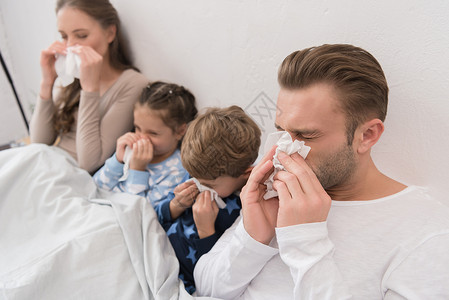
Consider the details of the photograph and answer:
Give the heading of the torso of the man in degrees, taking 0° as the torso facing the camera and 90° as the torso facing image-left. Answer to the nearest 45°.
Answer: approximately 45°

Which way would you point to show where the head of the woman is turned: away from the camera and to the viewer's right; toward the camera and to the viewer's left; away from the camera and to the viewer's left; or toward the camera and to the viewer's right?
toward the camera and to the viewer's left

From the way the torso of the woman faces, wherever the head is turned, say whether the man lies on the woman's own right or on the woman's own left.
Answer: on the woman's own left

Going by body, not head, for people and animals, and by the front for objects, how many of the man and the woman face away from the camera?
0

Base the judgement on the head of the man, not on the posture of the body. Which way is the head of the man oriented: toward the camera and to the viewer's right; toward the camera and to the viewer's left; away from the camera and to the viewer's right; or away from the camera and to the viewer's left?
toward the camera and to the viewer's left

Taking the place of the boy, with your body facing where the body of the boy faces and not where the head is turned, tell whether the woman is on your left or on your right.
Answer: on your right

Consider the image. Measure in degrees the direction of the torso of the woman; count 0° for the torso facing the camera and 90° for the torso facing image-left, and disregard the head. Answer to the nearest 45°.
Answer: approximately 45°

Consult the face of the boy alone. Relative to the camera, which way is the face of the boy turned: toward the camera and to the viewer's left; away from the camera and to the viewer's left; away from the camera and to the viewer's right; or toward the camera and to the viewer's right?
toward the camera and to the viewer's left
